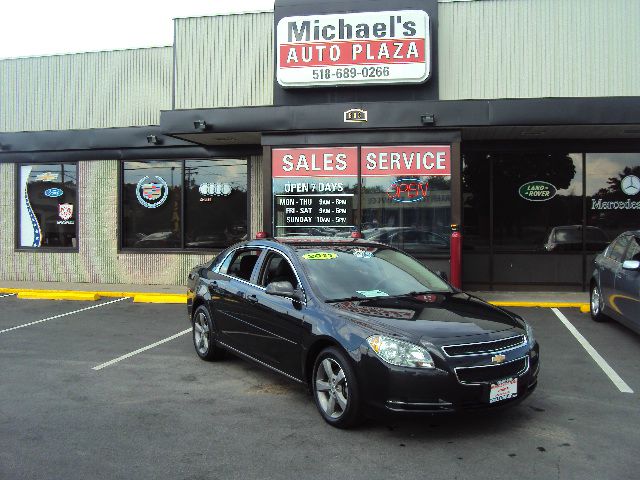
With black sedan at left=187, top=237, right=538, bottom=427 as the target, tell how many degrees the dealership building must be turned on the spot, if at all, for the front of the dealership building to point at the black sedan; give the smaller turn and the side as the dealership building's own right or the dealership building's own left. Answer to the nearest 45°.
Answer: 0° — it already faces it

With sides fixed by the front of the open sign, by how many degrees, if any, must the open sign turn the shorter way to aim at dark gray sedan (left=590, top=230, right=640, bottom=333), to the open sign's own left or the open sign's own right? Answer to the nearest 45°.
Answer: approximately 45° to the open sign's own left

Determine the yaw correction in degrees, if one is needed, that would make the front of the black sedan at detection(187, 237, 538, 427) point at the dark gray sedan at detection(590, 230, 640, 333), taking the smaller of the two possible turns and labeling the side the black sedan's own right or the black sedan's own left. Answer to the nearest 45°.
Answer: approximately 90° to the black sedan's own left

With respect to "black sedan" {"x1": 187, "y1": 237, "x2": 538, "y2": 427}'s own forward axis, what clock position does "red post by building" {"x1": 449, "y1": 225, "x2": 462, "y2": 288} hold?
The red post by building is roughly at 8 o'clock from the black sedan.

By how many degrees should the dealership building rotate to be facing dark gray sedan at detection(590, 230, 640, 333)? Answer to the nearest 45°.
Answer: approximately 45° to its left
